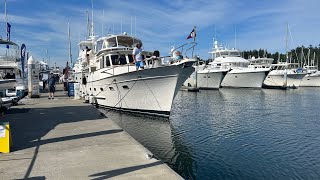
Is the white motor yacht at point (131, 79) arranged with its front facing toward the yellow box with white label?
no

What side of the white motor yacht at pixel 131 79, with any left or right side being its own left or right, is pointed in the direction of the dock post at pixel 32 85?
back

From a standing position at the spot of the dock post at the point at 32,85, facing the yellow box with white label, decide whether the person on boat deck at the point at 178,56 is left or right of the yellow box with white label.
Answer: left

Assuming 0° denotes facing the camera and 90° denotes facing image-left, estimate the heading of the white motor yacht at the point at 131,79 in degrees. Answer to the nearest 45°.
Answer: approximately 315°

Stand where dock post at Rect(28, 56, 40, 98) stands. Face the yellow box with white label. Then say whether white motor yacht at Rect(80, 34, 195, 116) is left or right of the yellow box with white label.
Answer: left

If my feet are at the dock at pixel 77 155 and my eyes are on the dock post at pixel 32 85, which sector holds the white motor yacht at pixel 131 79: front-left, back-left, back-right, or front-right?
front-right

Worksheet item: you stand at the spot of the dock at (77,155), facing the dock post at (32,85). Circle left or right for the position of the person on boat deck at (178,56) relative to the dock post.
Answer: right

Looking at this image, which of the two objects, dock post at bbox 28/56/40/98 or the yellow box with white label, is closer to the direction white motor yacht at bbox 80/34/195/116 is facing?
the yellow box with white label

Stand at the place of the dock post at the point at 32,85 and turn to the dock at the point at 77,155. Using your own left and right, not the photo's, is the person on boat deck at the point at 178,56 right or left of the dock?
left
